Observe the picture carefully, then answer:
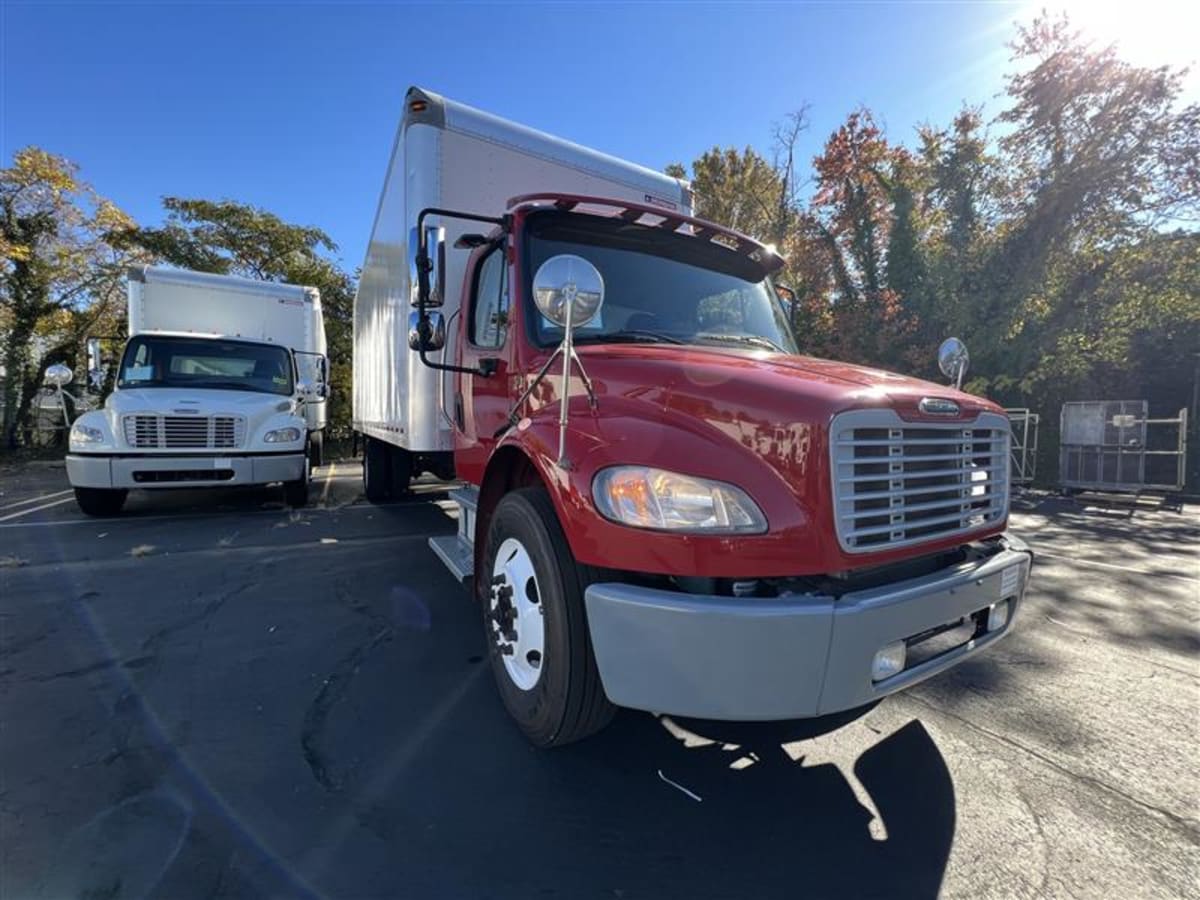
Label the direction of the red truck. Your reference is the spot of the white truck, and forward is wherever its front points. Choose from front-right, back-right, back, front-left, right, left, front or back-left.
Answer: front

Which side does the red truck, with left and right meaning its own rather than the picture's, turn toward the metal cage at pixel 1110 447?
left

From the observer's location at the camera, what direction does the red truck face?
facing the viewer and to the right of the viewer

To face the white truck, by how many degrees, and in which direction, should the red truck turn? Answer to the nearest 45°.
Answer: approximately 180°

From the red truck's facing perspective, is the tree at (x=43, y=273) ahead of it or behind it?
behind

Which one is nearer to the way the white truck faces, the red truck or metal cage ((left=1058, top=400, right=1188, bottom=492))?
the red truck

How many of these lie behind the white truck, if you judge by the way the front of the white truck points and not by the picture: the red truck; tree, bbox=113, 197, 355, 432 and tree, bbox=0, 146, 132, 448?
2

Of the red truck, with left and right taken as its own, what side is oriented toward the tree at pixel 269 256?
back

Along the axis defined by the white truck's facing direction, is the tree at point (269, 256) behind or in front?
behind

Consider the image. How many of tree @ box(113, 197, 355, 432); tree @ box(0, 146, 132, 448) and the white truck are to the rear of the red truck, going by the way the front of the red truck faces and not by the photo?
3

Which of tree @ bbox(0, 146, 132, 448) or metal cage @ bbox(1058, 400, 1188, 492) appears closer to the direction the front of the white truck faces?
the metal cage

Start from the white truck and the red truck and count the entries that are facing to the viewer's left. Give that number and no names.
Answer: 0

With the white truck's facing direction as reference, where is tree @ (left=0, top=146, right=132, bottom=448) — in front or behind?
behind

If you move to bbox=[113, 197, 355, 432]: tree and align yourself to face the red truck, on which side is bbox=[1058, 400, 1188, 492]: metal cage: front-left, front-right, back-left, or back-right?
front-left

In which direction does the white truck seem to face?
toward the camera
